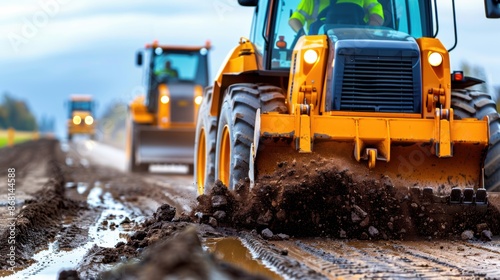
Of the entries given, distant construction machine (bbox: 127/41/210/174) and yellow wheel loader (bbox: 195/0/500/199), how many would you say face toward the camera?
2

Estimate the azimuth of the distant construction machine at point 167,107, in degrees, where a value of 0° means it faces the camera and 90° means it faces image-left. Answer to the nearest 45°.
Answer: approximately 0°

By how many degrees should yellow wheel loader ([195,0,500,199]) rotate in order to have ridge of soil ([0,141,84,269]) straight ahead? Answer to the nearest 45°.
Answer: approximately 90° to its right

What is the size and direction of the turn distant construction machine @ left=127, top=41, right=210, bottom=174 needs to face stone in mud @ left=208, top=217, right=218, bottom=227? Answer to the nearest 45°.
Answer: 0° — it already faces it

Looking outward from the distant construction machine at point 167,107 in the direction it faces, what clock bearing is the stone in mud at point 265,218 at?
The stone in mud is roughly at 12 o'clock from the distant construction machine.

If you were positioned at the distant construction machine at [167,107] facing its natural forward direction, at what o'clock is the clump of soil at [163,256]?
The clump of soil is roughly at 12 o'clock from the distant construction machine.
